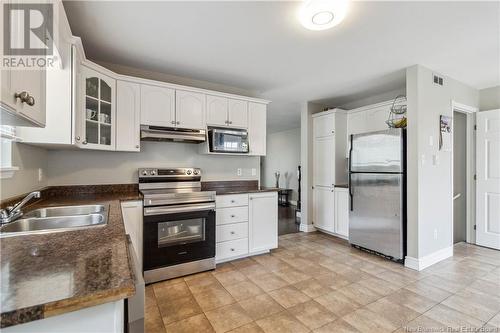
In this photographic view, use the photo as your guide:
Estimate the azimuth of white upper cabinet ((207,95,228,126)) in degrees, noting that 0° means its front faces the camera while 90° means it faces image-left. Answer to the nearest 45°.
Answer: approximately 0°

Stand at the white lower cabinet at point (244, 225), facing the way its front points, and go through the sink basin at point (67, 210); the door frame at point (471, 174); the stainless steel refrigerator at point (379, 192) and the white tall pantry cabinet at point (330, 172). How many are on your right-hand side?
1

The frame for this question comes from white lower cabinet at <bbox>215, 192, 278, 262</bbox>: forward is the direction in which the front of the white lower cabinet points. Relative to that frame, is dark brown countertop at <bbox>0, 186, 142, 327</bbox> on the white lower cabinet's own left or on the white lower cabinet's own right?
on the white lower cabinet's own right

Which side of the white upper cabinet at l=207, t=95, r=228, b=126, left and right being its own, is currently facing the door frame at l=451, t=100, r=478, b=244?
left

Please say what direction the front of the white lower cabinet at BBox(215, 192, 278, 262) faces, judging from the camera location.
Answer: facing the viewer and to the right of the viewer

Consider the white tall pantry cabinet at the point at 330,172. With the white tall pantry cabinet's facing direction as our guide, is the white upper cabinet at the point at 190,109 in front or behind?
in front
